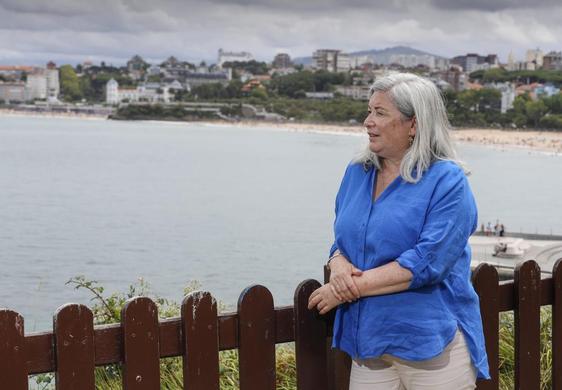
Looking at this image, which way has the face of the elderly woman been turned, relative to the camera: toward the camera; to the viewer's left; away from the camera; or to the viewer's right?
to the viewer's left

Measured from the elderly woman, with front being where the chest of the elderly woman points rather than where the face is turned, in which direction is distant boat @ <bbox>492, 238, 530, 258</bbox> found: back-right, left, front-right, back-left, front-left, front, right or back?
back-right

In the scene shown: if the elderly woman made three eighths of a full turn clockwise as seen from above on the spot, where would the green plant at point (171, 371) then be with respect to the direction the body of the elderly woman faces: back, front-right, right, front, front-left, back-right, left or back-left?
front-left

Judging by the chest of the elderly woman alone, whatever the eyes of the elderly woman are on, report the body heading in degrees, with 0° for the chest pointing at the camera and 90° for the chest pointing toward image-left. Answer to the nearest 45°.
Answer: approximately 45°
